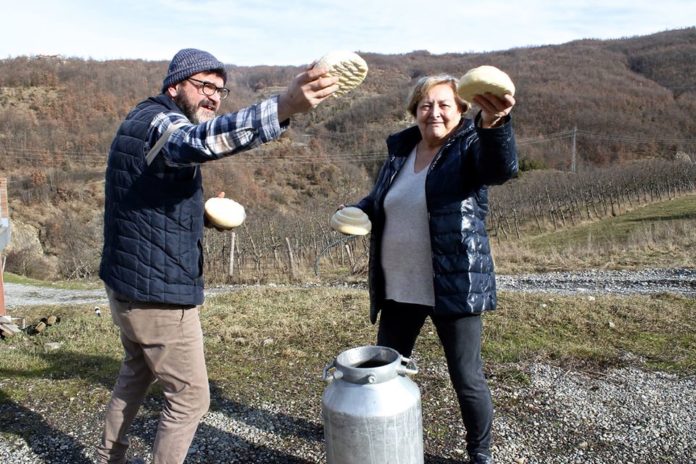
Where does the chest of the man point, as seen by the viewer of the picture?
to the viewer's right

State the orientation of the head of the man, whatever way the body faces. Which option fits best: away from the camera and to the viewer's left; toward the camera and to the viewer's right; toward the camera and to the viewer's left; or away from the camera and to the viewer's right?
toward the camera and to the viewer's right

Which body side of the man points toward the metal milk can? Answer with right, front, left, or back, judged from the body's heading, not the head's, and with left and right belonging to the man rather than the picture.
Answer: front

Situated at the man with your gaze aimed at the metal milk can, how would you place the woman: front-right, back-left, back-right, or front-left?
front-left

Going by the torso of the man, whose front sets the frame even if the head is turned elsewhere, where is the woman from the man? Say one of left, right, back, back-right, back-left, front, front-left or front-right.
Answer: front

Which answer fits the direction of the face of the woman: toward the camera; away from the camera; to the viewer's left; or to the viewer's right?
toward the camera
